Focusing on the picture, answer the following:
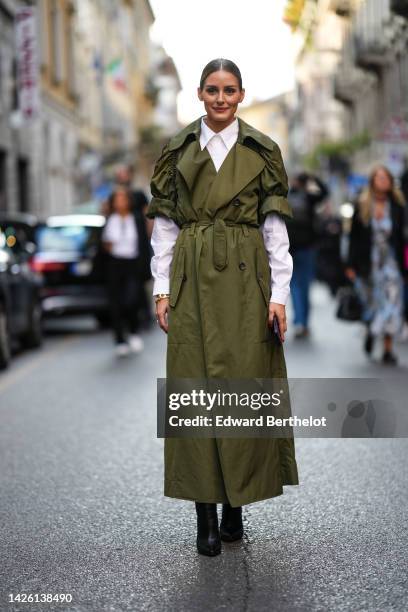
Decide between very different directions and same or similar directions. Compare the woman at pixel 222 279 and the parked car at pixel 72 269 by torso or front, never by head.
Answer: very different directions

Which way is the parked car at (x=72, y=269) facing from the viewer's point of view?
away from the camera

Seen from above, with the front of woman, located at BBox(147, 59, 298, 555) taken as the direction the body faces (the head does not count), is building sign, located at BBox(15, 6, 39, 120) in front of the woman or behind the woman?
behind

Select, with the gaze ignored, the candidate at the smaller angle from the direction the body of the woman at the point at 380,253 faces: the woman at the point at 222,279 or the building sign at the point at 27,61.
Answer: the woman

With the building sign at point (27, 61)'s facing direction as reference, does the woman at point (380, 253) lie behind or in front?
in front

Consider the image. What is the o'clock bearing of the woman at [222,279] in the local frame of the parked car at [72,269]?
The woman is roughly at 6 o'clock from the parked car.

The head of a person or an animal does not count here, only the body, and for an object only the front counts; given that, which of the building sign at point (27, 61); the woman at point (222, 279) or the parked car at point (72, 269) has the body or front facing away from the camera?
the parked car

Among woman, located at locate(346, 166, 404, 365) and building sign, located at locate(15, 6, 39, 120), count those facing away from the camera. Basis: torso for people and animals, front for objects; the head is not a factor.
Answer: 0

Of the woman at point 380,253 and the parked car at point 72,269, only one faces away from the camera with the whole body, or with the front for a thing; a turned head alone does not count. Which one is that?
the parked car

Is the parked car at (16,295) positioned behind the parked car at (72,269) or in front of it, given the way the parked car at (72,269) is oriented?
behind
